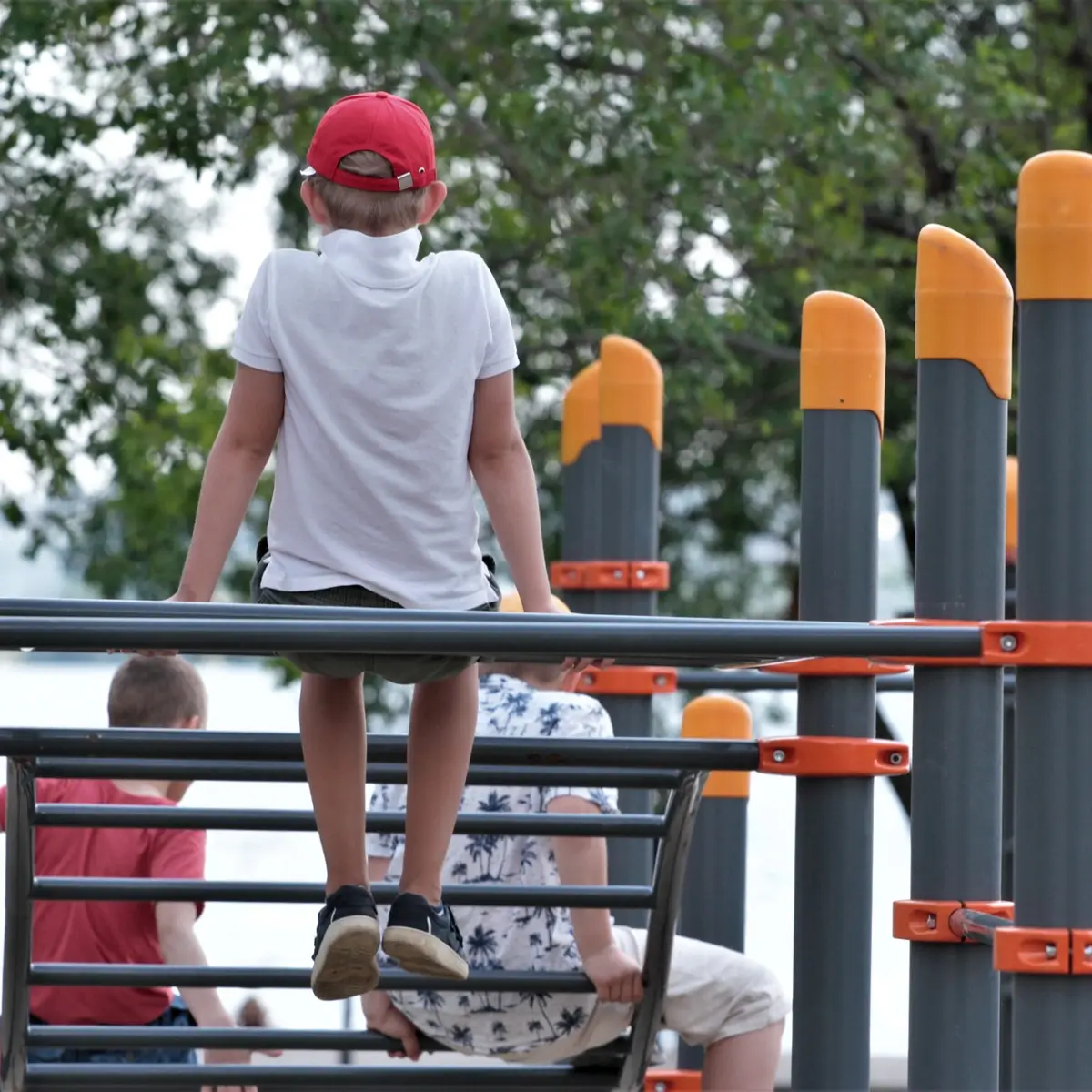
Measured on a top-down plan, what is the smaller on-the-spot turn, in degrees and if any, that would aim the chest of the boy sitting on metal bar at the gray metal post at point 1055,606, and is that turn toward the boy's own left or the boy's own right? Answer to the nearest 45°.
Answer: approximately 90° to the boy's own right

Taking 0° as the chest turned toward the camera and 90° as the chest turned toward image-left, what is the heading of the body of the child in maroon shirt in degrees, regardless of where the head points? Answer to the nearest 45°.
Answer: approximately 225°

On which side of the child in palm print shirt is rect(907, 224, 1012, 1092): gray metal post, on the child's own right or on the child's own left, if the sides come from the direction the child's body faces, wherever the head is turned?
on the child's own right

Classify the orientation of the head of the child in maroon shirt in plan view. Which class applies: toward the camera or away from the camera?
away from the camera

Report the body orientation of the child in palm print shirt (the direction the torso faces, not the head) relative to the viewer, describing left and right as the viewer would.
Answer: facing away from the viewer and to the right of the viewer

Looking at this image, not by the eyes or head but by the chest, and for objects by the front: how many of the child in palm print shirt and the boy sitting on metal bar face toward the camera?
0

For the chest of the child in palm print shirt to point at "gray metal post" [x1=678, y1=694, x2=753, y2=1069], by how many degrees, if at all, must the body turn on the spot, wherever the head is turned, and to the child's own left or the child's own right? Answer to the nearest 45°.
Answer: approximately 45° to the child's own left

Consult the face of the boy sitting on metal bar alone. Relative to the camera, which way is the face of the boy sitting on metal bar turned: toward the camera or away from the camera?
away from the camera

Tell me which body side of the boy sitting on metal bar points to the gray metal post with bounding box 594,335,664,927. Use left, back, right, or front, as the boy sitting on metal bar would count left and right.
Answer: front

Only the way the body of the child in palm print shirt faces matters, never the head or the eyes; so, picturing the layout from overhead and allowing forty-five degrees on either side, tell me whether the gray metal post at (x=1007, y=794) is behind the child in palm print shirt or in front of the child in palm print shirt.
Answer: in front

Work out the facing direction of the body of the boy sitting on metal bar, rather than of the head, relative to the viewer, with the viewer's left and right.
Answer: facing away from the viewer

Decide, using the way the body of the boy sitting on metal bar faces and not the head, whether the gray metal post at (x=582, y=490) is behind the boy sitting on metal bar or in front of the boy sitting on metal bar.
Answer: in front
